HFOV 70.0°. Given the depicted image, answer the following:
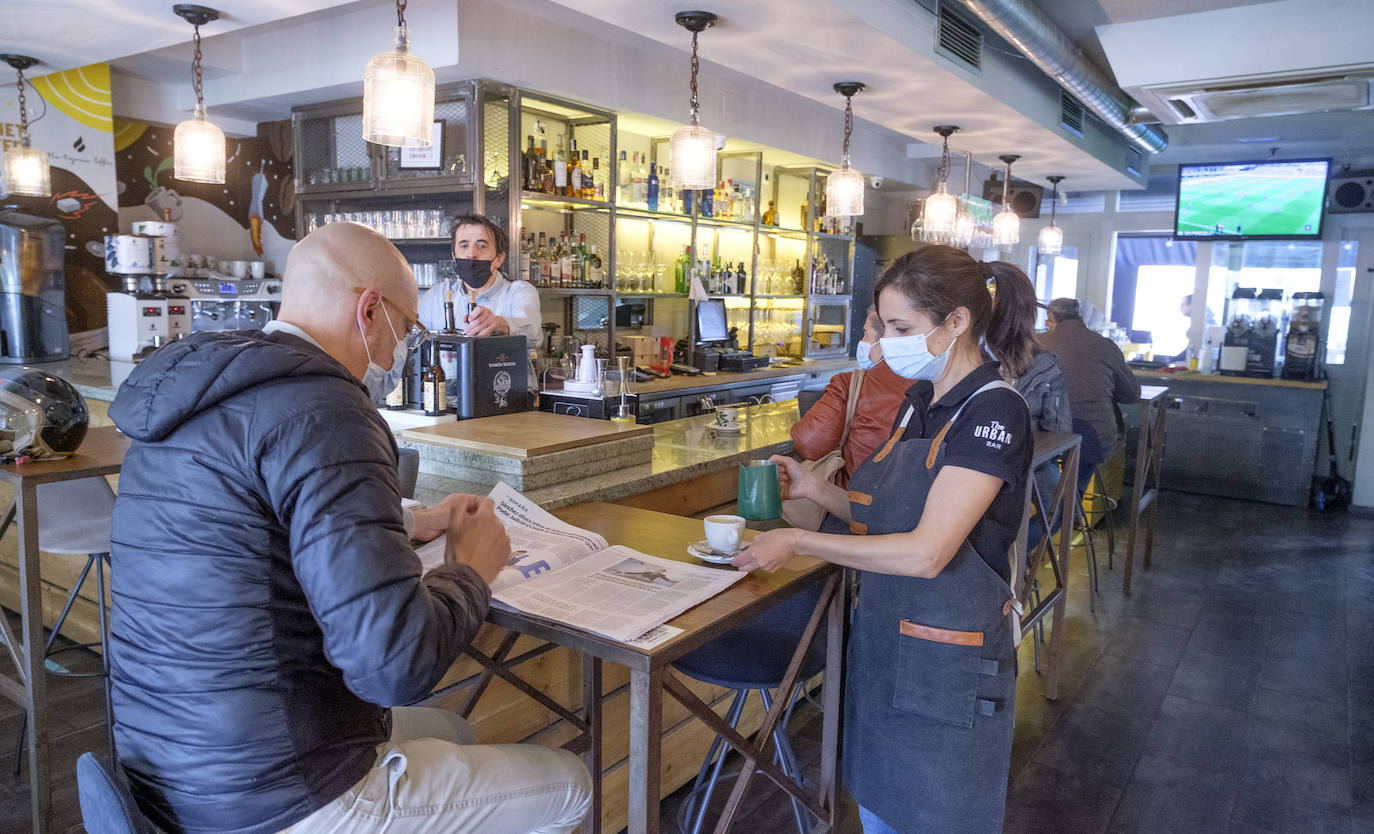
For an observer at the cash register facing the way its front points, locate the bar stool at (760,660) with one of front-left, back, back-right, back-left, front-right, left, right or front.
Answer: front-right

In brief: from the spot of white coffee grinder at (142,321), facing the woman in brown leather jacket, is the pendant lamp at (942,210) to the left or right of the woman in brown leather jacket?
left

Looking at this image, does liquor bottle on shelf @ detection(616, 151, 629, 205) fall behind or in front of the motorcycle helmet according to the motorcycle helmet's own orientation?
behind

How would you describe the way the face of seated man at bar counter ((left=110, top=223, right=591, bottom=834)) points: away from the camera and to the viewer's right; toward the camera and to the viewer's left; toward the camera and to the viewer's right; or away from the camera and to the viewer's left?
away from the camera and to the viewer's right

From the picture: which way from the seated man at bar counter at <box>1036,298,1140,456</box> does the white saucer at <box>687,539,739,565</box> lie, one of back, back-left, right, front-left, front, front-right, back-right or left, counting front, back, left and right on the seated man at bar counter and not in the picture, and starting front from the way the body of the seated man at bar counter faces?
back-left

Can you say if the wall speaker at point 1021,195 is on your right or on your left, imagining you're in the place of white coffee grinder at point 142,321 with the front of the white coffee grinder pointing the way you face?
on your left

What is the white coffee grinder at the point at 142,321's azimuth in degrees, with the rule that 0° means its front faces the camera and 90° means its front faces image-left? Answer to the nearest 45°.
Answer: approximately 315°

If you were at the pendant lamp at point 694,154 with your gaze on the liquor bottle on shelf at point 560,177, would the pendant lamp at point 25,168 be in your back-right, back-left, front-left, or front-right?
front-left

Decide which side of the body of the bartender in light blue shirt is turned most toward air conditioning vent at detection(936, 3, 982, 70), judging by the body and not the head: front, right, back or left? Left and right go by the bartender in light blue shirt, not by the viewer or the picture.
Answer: left

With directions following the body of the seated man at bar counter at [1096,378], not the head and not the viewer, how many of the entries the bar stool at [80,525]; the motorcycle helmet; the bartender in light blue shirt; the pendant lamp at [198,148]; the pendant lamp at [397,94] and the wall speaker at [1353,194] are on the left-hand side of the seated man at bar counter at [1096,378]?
5

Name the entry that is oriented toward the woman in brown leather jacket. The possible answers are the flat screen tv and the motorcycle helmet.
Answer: the flat screen tv

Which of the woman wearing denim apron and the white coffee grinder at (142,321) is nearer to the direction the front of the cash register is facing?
the woman wearing denim apron

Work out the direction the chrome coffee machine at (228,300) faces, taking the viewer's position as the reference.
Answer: facing the viewer

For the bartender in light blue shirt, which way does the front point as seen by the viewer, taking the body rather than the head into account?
toward the camera
